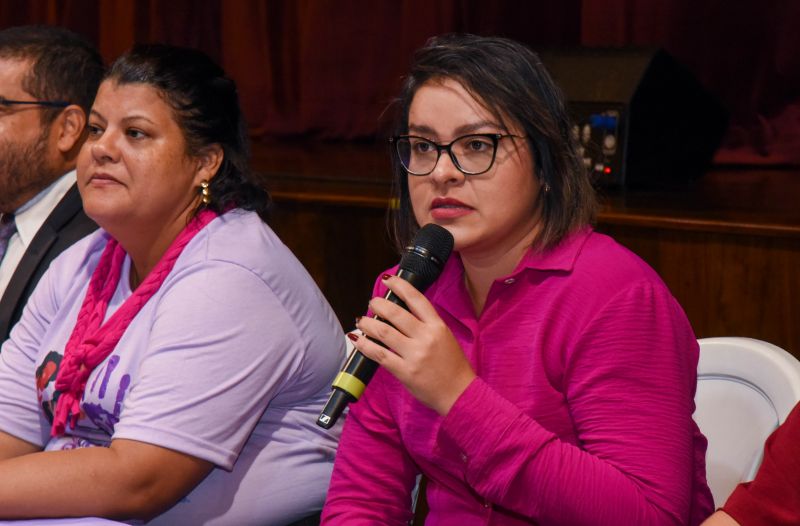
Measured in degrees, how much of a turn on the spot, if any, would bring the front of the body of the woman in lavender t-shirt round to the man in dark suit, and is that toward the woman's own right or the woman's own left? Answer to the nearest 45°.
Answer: approximately 135° to the woman's own right

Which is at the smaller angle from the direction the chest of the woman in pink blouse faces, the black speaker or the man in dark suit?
the man in dark suit

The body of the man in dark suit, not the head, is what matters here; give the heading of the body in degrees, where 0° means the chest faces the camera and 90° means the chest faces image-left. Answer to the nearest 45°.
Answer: approximately 45°

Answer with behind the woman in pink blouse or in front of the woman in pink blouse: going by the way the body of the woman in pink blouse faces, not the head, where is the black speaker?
behind

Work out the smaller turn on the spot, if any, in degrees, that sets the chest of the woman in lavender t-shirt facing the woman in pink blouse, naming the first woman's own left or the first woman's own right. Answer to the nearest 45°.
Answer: approximately 90° to the first woman's own left

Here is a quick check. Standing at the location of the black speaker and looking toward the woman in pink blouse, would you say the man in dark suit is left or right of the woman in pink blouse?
right

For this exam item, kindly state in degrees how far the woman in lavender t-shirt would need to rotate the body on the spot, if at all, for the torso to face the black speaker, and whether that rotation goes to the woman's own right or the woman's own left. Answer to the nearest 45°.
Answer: approximately 180°

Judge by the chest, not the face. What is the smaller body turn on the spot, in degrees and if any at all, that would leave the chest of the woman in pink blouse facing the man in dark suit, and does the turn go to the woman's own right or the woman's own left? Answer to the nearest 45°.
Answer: approximately 90° to the woman's own right

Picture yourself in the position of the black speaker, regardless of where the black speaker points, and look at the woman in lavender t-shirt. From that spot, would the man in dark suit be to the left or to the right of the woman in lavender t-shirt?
right

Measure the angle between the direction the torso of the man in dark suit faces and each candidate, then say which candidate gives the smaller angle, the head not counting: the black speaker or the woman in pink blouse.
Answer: the woman in pink blouse
